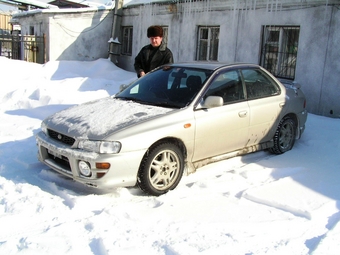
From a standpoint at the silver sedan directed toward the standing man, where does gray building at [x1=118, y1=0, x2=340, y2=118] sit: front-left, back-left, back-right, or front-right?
front-right

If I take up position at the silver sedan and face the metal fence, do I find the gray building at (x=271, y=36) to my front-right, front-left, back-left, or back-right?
front-right

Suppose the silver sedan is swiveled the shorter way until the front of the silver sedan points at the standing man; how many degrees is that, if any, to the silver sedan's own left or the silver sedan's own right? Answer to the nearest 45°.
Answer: approximately 135° to the silver sedan's own right

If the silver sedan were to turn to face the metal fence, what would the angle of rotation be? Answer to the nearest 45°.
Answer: approximately 90° to its right

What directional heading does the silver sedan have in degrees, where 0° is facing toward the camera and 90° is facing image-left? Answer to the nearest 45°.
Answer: approximately 45°

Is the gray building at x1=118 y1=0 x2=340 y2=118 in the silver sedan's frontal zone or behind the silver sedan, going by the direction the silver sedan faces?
behind
